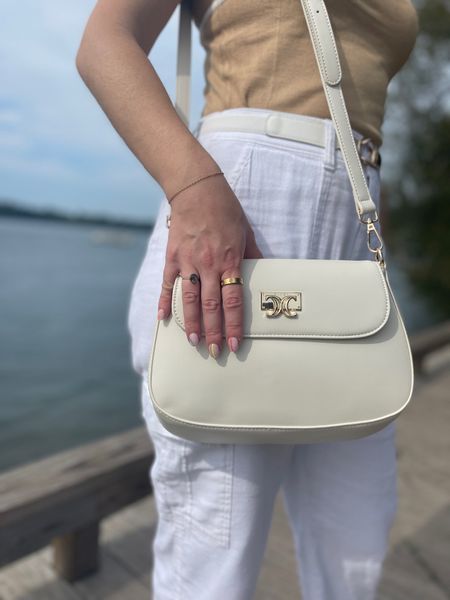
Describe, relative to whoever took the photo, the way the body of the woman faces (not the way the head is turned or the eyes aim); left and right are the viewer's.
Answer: facing the viewer and to the right of the viewer
